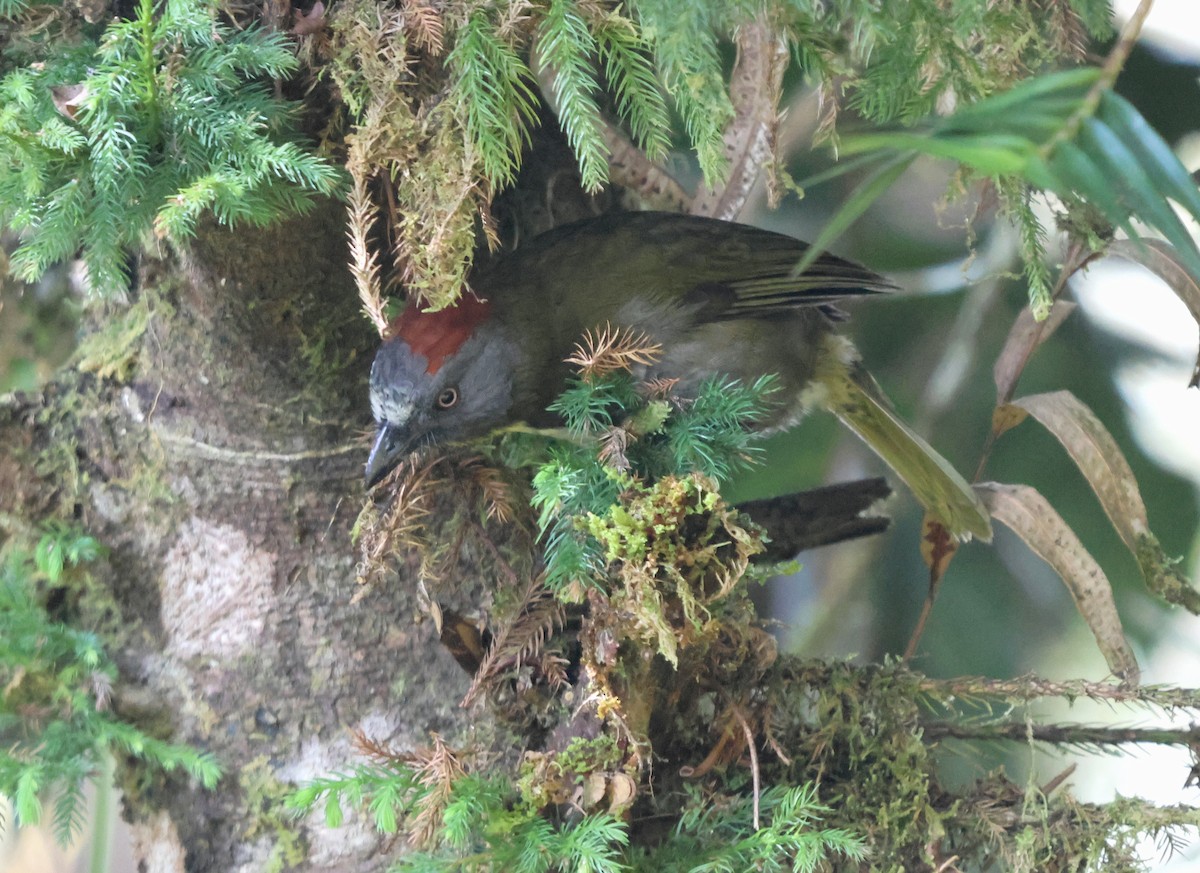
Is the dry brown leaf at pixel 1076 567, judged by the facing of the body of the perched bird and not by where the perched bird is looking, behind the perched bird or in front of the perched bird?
behind

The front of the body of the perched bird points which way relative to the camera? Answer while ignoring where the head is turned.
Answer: to the viewer's left

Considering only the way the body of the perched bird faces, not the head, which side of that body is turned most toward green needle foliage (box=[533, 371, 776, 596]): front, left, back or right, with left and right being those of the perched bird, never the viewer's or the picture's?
left

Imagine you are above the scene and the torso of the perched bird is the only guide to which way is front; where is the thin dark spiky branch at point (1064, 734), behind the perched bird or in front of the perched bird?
behind

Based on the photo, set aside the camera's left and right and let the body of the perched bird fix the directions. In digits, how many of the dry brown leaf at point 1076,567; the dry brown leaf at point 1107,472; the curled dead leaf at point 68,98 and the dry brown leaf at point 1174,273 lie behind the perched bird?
3

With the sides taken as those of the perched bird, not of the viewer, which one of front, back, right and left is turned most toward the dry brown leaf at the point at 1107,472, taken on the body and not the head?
back

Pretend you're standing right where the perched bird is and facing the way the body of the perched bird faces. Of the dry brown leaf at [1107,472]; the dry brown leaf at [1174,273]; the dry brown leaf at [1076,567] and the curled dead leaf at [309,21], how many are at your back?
3

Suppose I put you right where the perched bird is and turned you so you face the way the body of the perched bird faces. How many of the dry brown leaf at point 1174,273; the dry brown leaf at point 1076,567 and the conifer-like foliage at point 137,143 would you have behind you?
2

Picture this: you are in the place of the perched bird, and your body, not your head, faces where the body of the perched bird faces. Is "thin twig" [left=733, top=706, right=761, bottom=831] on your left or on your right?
on your left

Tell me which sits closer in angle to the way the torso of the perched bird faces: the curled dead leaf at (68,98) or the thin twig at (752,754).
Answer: the curled dead leaf

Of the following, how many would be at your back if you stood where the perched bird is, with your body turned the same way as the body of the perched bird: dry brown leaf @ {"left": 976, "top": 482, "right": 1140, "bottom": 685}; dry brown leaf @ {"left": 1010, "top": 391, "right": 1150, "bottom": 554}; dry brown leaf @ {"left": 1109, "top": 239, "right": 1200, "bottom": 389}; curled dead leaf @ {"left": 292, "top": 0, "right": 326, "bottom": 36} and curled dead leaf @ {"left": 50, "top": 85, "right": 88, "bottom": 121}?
3

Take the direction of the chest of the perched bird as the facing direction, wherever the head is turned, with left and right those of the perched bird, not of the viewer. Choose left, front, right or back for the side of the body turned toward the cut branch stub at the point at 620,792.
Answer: left
